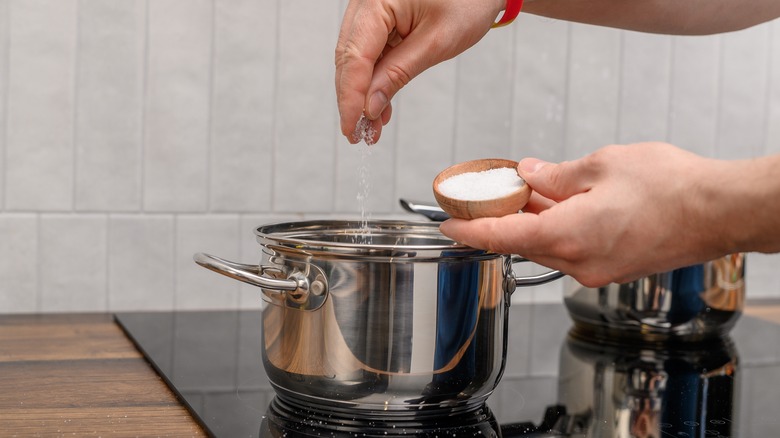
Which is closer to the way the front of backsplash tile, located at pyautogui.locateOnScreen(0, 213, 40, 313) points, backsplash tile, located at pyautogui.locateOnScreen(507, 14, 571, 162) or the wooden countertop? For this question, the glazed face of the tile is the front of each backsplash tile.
the wooden countertop

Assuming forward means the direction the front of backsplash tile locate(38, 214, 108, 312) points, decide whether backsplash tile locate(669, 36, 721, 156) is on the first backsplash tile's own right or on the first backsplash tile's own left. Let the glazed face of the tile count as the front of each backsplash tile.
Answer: on the first backsplash tile's own left

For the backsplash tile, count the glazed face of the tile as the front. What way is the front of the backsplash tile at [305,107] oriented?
toward the camera

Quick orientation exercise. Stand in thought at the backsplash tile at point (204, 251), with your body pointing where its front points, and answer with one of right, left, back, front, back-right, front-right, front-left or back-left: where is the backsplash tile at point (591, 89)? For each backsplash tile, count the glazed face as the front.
left

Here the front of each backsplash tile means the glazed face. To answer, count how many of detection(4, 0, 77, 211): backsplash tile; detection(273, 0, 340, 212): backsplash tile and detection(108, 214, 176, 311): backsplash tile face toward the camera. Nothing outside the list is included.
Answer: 3

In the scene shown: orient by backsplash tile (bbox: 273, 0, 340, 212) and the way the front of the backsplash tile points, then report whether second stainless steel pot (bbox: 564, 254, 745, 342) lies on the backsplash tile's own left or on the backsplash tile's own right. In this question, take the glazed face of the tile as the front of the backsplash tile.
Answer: on the backsplash tile's own left

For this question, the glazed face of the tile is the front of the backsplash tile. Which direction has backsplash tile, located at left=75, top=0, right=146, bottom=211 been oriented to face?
toward the camera

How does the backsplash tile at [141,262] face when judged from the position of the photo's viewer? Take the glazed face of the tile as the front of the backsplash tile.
facing the viewer

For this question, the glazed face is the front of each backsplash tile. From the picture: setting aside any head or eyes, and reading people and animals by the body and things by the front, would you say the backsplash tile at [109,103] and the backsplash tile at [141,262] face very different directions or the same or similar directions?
same or similar directions

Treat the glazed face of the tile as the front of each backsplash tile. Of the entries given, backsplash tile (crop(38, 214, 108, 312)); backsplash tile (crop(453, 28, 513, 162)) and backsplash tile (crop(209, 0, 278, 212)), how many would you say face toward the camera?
3

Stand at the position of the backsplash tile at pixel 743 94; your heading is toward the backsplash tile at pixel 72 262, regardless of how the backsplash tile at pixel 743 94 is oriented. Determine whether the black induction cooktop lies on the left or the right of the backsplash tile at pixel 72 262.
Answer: left
